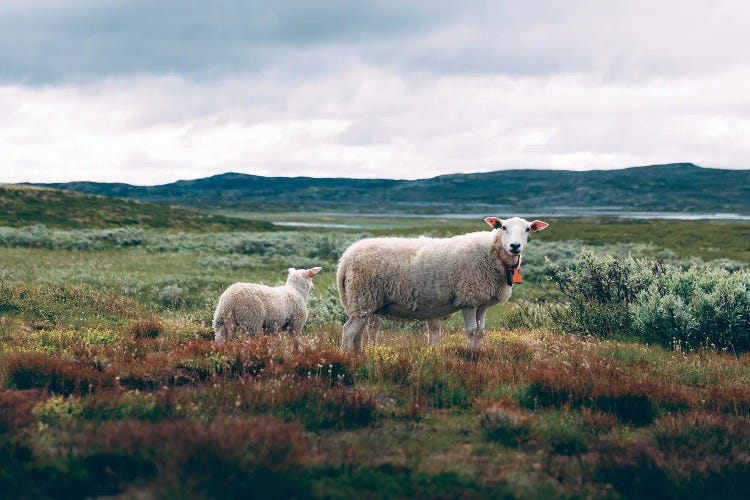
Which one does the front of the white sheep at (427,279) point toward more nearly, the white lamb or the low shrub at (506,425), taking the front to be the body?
the low shrub

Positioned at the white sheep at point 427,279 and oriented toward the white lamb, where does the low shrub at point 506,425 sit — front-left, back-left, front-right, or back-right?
back-left

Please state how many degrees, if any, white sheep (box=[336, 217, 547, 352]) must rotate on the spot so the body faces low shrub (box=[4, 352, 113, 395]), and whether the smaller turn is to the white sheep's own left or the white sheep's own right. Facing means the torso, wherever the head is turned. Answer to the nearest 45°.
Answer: approximately 135° to the white sheep's own right

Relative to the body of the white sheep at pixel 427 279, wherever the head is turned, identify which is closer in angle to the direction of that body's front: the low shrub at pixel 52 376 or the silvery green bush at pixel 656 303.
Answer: the silvery green bush

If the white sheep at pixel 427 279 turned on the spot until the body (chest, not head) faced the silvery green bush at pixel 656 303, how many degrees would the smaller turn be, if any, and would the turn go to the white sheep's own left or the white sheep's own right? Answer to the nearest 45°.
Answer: approximately 45° to the white sheep's own left

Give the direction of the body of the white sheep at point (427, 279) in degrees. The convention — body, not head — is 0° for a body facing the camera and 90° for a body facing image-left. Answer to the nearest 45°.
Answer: approximately 270°

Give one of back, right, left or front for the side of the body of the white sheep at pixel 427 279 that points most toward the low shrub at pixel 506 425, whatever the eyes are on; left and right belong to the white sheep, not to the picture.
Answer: right

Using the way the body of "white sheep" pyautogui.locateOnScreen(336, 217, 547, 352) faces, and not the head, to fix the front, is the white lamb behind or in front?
behind

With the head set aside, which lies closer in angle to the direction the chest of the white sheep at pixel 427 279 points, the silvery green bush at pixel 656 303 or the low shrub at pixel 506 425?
the silvery green bush
